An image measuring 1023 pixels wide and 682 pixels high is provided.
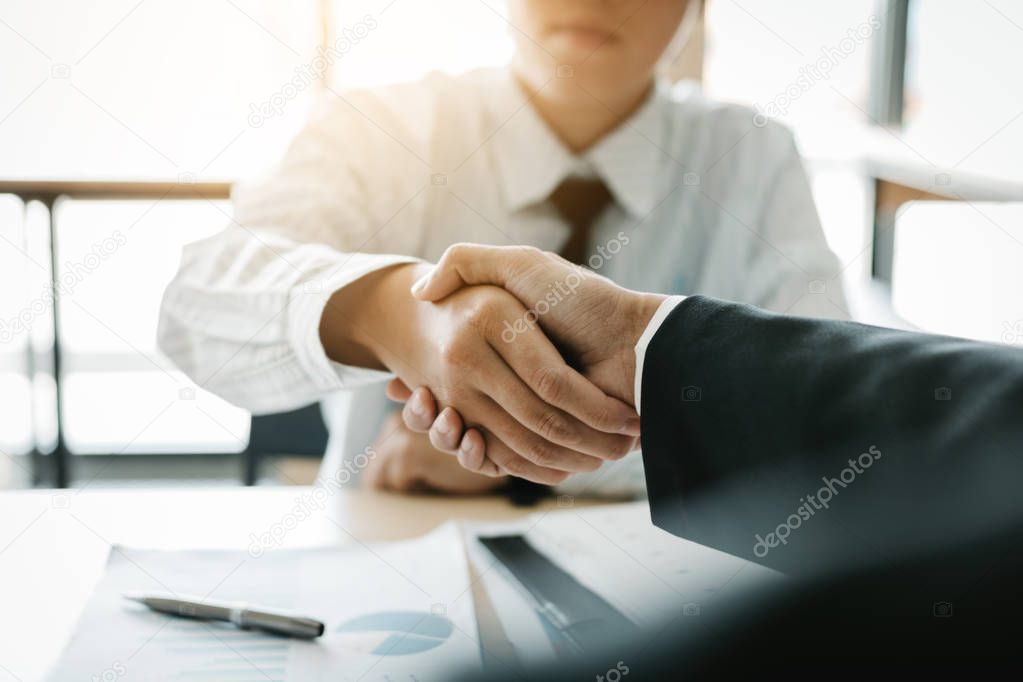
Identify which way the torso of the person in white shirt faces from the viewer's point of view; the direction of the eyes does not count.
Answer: toward the camera

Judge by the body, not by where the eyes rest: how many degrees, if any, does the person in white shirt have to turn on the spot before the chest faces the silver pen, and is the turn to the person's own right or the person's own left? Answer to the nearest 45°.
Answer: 0° — they already face it

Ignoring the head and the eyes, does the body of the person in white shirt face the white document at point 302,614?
yes

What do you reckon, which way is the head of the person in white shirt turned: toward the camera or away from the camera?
toward the camera

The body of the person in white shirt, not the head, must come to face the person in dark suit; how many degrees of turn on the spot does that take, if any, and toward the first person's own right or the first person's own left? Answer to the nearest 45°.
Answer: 0° — they already face them
